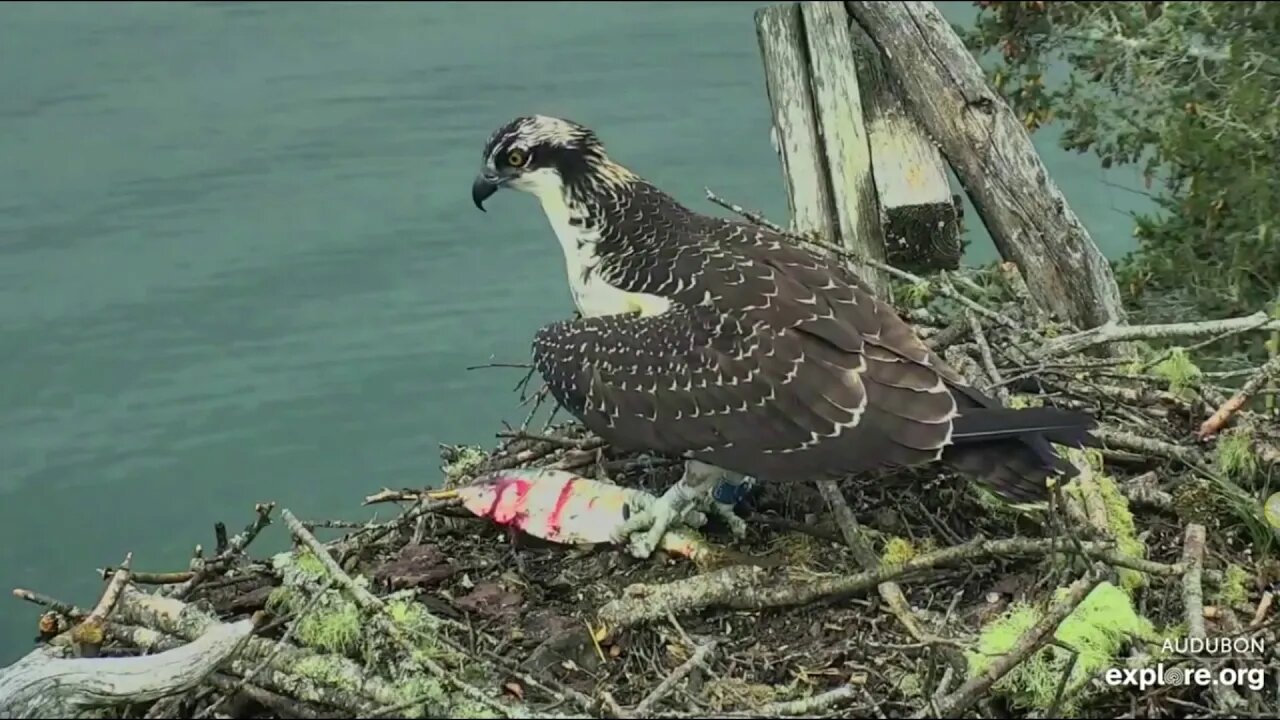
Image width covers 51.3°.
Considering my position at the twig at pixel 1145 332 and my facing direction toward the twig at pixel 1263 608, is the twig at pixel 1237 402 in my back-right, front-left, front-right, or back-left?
front-left

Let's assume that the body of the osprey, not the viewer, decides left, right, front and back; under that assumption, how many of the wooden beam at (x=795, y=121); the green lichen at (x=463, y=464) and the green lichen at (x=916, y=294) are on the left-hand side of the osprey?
0

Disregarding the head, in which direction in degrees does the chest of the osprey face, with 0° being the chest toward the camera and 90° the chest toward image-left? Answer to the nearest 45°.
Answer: approximately 90°

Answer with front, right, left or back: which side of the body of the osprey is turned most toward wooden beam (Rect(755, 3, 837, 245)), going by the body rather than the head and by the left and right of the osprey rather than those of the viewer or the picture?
right

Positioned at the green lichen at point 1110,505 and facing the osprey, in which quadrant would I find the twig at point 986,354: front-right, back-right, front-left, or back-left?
front-right

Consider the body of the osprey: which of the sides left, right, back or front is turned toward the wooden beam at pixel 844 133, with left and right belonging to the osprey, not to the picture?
right

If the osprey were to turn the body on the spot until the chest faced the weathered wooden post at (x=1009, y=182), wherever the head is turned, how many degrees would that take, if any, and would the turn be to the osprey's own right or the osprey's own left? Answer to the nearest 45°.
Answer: approximately 135° to the osprey's own right

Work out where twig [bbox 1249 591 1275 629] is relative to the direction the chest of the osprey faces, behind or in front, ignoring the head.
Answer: behind

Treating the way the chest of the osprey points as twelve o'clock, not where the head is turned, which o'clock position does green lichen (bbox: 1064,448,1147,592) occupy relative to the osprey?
The green lichen is roughly at 6 o'clock from the osprey.

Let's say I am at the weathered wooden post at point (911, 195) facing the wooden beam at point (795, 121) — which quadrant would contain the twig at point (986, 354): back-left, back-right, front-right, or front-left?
back-left

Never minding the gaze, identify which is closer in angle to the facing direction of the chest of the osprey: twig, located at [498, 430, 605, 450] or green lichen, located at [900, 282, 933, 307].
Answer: the twig

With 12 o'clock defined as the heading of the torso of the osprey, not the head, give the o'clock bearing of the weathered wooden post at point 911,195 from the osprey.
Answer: The weathered wooden post is roughly at 4 o'clock from the osprey.
